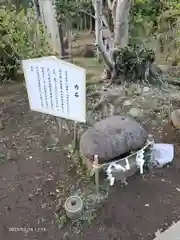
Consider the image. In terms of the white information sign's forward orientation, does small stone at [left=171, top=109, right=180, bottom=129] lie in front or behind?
behind

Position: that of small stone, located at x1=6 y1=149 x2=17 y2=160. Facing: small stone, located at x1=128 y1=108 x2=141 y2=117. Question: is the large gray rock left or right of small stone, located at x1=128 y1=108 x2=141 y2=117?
right

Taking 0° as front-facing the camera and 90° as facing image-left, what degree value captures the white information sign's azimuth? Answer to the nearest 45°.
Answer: approximately 45°

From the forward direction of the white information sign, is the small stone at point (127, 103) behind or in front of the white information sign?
behind

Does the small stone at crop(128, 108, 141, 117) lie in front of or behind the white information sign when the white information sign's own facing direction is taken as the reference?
behind

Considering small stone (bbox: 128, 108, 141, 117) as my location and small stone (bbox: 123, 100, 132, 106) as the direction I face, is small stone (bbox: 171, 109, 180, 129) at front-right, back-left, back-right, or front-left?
back-right
